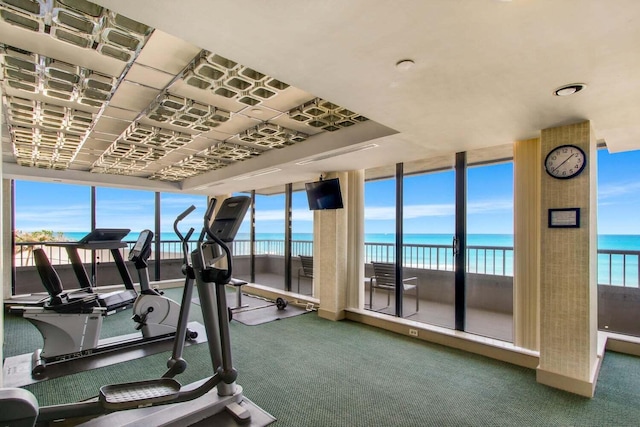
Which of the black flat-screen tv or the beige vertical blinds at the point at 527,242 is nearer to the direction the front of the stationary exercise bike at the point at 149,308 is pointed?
the black flat-screen tv

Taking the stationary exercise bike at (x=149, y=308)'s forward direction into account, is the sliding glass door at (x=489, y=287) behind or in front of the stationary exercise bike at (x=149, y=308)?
in front

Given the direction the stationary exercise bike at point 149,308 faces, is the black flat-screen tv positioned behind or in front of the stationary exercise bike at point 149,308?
in front

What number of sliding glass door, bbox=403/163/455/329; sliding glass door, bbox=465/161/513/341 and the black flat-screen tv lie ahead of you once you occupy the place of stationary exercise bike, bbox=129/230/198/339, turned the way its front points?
3

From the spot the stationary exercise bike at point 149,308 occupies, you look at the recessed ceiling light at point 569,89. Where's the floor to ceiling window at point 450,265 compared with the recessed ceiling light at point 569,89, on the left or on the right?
left

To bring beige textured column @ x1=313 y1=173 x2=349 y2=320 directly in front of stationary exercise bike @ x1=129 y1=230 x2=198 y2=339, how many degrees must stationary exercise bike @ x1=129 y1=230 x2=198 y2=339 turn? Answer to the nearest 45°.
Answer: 0° — it already faces it

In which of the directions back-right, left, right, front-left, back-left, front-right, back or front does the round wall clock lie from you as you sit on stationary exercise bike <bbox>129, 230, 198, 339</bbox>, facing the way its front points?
front-right

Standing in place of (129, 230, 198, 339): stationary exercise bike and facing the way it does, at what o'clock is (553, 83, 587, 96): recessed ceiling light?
The recessed ceiling light is roughly at 2 o'clock from the stationary exercise bike.
